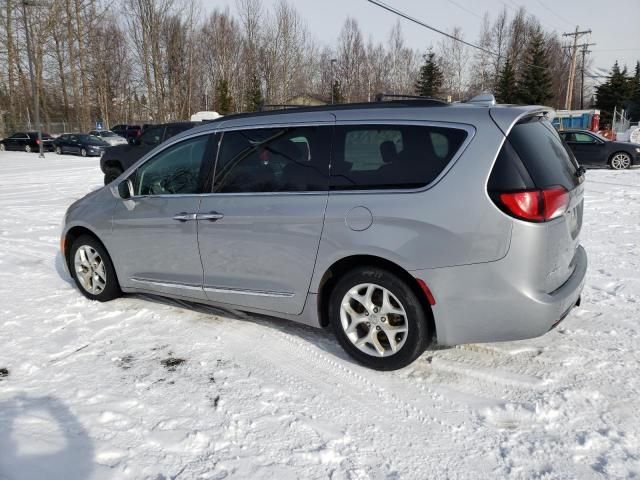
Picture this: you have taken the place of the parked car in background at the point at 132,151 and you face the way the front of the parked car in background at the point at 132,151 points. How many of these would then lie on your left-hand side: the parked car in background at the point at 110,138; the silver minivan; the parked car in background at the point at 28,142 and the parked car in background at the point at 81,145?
1

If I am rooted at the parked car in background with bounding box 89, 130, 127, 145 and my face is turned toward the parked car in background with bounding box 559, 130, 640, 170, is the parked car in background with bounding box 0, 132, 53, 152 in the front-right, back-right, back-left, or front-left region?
back-right

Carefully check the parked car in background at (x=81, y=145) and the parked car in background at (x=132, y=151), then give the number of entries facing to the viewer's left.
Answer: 1

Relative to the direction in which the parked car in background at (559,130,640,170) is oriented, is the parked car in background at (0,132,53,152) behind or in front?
behind

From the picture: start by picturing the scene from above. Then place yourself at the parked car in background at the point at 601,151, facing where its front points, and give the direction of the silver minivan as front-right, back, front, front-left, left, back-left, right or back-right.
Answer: right

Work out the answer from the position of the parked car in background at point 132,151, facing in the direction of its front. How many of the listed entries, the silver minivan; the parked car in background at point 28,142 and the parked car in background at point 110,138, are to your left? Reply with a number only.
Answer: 1

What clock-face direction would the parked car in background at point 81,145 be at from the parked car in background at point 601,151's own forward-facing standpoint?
the parked car in background at point 81,145 is roughly at 6 o'clock from the parked car in background at point 601,151.

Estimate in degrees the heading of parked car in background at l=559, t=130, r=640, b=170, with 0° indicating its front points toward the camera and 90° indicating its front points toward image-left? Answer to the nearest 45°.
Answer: approximately 270°

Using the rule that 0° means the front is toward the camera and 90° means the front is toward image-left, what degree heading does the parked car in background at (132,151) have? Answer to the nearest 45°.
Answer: approximately 90°

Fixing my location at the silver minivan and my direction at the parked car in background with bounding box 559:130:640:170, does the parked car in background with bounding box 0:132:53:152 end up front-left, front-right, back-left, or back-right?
front-left

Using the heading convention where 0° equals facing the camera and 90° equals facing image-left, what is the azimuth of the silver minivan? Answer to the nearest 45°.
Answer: approximately 135°

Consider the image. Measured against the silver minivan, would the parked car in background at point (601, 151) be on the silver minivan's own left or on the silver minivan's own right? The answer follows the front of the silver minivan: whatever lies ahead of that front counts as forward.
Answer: on the silver minivan's own right
